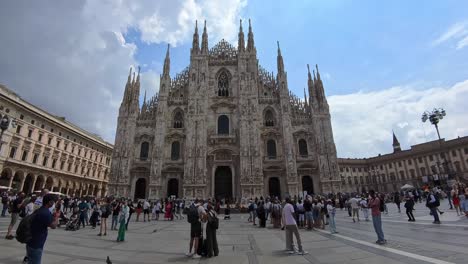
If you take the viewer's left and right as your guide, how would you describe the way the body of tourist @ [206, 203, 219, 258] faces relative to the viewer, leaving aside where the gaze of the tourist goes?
facing away from the viewer

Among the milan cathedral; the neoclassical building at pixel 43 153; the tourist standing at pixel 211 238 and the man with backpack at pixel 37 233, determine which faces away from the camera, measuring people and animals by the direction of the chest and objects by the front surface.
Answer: the tourist standing

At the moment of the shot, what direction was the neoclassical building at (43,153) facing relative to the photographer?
facing the viewer and to the right of the viewer

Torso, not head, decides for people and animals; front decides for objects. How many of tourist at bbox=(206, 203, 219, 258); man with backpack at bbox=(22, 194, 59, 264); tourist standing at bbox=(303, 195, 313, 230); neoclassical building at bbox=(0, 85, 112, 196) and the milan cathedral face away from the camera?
2

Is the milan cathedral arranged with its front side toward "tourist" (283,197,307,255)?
yes

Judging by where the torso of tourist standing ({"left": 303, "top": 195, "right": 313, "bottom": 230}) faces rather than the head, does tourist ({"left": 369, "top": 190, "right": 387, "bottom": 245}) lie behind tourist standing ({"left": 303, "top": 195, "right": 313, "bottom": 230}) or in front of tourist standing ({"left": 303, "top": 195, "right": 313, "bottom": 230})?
behind

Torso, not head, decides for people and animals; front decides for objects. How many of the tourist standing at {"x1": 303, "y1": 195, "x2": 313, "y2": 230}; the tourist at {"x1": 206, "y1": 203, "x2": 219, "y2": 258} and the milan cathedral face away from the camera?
2

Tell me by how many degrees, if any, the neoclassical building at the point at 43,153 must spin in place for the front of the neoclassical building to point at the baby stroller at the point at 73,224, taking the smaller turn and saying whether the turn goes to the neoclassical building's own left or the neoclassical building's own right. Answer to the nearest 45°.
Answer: approximately 45° to the neoclassical building's own right

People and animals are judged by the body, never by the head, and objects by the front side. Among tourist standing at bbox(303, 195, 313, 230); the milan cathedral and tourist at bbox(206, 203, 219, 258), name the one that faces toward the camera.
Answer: the milan cathedral

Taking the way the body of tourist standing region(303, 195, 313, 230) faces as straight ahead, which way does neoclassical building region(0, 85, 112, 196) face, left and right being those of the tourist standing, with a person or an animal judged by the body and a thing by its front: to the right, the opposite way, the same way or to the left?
to the right

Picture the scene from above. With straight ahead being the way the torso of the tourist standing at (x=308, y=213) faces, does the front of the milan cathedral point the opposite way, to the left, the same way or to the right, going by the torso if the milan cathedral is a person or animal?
the opposite way

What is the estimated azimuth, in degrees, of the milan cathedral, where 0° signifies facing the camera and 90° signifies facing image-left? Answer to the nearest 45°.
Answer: approximately 0°

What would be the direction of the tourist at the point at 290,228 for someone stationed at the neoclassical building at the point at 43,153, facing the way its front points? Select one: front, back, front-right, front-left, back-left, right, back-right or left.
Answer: front-right

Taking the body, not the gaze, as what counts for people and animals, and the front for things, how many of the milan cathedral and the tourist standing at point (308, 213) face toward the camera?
1

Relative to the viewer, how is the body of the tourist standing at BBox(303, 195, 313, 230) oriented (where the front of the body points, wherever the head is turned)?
away from the camera

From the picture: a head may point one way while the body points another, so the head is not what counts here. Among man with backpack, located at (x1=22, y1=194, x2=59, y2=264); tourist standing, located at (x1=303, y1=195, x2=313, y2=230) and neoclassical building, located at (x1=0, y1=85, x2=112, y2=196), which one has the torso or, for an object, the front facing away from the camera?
the tourist standing

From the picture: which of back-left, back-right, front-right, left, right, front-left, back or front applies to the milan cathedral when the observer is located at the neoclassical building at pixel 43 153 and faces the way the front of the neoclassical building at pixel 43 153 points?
front
